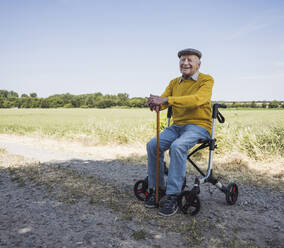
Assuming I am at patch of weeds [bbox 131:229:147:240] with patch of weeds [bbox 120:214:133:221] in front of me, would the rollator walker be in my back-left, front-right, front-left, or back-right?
front-right

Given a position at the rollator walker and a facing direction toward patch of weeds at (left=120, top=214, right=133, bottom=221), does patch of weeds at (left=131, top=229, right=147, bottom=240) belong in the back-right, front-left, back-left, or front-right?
front-left

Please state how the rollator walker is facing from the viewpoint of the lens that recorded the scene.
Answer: facing the viewer and to the left of the viewer

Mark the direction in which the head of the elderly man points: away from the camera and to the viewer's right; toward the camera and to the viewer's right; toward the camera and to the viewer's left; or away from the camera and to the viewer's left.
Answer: toward the camera and to the viewer's left

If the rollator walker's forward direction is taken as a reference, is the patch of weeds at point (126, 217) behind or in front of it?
in front

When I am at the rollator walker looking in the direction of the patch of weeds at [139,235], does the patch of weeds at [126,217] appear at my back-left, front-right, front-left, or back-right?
front-right

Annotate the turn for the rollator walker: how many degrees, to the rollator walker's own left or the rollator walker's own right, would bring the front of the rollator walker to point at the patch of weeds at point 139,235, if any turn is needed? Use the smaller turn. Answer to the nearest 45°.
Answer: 0° — it already faces it
